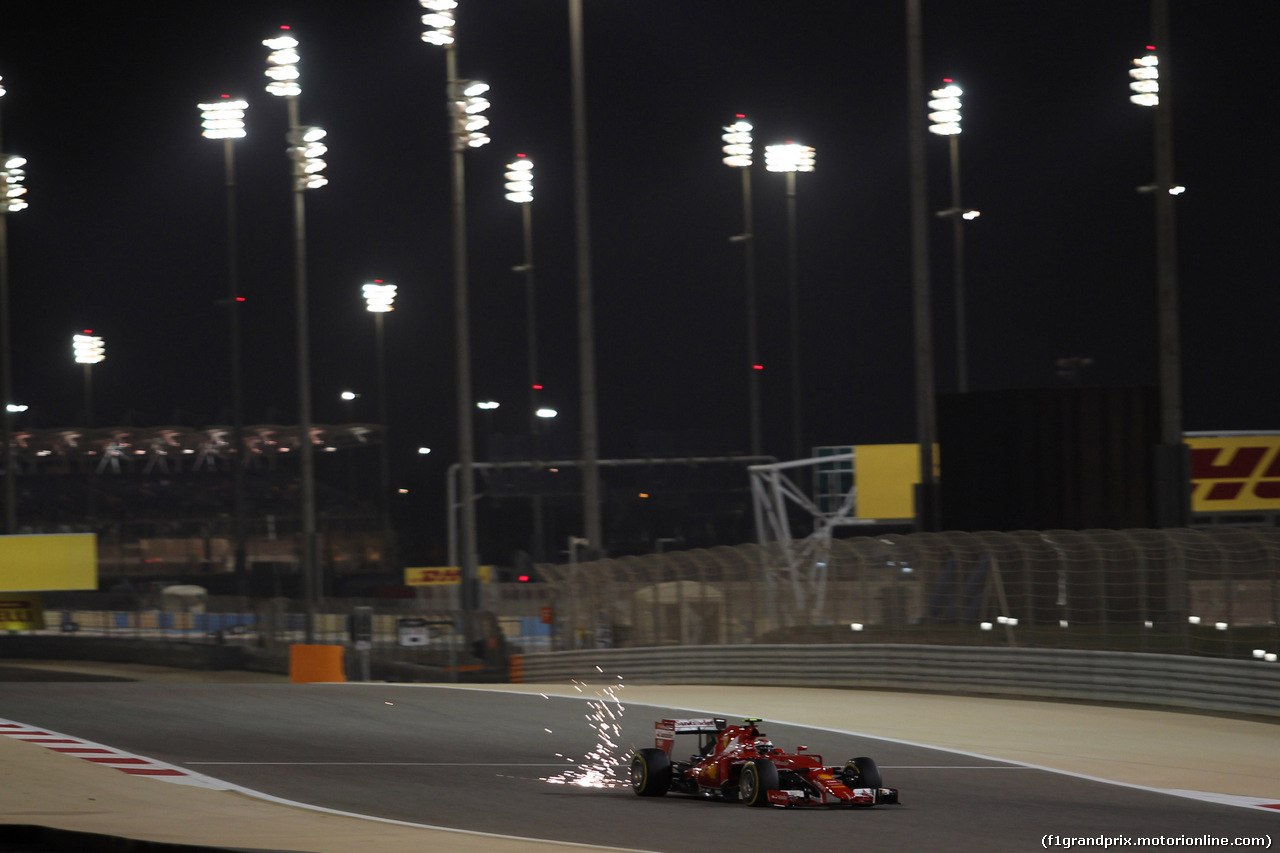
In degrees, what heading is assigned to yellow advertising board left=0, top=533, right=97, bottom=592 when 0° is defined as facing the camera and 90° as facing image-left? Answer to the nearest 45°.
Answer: approximately 0°

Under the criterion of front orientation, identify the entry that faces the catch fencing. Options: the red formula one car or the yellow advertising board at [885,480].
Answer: the yellow advertising board

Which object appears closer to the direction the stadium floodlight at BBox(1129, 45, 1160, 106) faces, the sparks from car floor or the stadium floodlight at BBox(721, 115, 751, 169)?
the sparks from car floor

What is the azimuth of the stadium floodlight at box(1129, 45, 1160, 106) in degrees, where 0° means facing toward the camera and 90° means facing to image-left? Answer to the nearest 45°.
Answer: approximately 45°

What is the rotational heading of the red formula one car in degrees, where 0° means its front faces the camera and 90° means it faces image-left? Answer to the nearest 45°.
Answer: approximately 315°

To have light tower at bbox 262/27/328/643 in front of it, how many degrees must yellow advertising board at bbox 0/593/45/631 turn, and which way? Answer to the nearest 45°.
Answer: approximately 45° to its left
